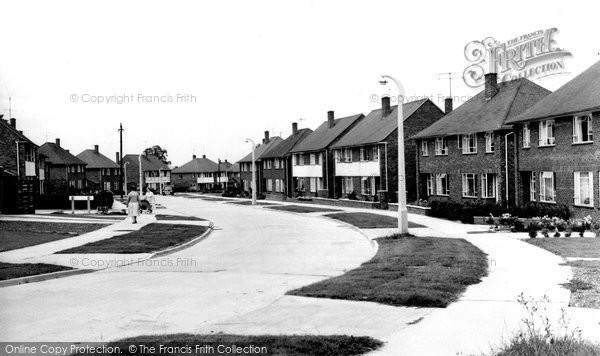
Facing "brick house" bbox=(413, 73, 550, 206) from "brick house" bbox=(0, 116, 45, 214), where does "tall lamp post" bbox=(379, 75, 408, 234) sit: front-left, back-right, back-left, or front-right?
front-right

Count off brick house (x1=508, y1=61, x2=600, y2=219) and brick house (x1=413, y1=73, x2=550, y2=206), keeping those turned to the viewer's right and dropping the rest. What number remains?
0

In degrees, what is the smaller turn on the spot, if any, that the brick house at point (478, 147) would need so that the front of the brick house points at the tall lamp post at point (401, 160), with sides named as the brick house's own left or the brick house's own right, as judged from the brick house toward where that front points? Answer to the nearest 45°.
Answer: approximately 45° to the brick house's own left

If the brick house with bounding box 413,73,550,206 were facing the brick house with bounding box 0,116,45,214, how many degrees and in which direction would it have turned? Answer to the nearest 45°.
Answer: approximately 45° to its right

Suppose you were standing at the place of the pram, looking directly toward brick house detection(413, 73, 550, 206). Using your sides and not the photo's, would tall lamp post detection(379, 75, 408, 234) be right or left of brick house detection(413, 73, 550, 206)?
right

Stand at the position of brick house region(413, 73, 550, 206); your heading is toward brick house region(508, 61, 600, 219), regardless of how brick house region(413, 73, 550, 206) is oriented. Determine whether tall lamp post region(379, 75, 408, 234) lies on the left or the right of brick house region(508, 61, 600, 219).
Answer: right

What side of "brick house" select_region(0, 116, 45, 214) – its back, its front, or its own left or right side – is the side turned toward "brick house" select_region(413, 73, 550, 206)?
front

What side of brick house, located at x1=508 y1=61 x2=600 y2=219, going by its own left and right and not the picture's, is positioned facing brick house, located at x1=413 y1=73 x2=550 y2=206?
right

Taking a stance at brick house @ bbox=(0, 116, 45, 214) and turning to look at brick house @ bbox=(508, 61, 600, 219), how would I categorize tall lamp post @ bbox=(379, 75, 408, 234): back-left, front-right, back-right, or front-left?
front-right

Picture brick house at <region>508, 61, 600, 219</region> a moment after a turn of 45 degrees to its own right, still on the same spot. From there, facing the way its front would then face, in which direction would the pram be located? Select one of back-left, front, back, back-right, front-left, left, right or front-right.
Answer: front

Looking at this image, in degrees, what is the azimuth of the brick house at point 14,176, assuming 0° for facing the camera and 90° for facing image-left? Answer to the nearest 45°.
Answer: approximately 315°

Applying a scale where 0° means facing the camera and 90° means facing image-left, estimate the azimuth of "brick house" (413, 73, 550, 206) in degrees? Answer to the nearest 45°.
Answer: approximately 45°

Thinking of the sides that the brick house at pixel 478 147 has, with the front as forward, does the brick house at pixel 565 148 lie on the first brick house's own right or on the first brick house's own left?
on the first brick house's own left

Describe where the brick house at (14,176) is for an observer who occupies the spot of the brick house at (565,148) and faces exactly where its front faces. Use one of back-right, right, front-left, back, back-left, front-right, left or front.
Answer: front-right

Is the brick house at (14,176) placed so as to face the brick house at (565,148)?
yes

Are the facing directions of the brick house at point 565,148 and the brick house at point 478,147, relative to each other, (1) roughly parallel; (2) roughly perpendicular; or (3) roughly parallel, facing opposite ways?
roughly parallel

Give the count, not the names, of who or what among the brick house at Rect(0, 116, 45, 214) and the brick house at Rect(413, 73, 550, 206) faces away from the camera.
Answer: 0
